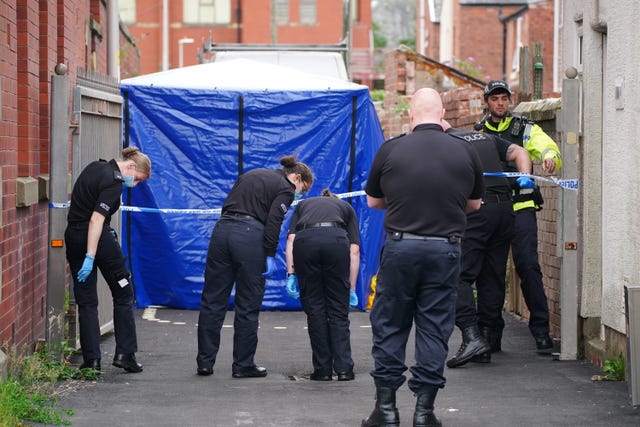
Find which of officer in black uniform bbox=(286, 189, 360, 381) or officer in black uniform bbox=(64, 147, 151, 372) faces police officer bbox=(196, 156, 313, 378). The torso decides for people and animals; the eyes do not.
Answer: officer in black uniform bbox=(64, 147, 151, 372)

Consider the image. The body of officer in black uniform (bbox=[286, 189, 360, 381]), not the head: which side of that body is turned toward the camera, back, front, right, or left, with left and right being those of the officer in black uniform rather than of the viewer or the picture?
back

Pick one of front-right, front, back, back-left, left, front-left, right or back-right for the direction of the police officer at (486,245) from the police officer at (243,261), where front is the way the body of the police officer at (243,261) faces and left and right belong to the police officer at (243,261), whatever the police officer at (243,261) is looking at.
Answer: front-right

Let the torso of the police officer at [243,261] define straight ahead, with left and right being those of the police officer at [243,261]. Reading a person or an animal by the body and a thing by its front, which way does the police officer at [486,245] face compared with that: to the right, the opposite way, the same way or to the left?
to the left

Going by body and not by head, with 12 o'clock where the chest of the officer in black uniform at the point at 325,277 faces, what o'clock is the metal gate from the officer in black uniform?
The metal gate is roughly at 10 o'clock from the officer in black uniform.

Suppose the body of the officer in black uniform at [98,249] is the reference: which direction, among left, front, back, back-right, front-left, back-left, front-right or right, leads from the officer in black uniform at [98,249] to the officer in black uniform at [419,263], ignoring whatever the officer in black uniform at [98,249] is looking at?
front-right

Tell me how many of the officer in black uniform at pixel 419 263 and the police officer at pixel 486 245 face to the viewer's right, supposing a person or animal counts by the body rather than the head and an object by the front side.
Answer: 0

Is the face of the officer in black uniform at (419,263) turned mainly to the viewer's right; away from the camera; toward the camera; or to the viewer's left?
away from the camera

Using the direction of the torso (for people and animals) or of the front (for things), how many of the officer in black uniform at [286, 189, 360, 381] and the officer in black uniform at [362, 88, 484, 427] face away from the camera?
2

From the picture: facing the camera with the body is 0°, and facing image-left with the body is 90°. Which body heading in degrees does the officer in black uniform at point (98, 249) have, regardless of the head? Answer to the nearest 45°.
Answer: approximately 270°

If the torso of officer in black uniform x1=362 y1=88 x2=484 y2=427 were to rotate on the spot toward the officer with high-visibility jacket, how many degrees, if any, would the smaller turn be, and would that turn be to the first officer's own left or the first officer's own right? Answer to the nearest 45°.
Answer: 0° — they already face them

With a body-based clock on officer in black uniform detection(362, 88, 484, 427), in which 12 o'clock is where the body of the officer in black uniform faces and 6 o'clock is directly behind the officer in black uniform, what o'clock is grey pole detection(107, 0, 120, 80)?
The grey pole is roughly at 11 o'clock from the officer in black uniform.

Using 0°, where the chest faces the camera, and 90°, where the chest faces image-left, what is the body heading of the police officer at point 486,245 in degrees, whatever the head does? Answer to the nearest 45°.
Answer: approximately 135°

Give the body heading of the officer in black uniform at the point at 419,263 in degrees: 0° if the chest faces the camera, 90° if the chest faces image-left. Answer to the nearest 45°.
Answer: approximately 180°

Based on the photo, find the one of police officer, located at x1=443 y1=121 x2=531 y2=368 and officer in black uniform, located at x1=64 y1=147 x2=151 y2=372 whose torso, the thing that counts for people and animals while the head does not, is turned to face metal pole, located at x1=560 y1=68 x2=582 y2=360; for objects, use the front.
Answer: the officer in black uniform
